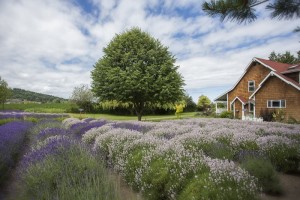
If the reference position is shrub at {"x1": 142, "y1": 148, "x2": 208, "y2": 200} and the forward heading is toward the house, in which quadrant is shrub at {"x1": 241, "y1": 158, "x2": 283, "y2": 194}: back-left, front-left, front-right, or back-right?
front-right

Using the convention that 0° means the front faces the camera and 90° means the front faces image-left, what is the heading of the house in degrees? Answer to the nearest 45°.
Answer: approximately 45°

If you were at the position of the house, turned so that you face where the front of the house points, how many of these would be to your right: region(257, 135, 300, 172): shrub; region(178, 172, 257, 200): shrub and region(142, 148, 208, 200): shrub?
0

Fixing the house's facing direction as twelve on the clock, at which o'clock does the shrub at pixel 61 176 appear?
The shrub is roughly at 11 o'clock from the house.

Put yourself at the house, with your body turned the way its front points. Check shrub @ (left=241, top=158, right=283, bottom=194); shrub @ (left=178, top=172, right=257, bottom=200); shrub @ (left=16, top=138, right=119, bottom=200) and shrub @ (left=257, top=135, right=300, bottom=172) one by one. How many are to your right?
0

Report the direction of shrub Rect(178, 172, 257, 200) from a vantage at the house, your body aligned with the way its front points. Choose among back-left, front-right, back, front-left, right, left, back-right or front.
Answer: front-left

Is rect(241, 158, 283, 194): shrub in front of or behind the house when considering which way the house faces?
in front

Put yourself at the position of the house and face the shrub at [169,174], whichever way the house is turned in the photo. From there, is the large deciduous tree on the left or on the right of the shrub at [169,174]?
right

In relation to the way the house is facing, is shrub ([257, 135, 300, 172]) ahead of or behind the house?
ahead

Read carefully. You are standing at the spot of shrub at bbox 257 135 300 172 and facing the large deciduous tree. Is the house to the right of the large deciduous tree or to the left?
right

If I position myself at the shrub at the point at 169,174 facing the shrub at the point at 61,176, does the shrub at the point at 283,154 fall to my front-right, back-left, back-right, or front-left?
back-right
